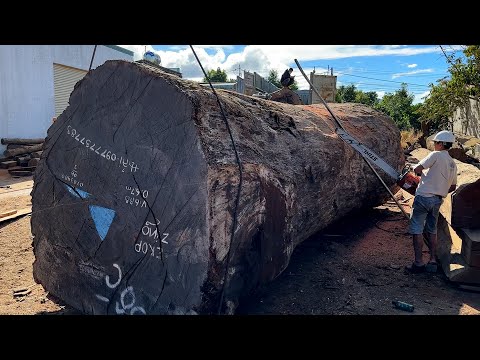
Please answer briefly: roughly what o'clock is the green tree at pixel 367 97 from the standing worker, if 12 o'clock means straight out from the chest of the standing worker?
The green tree is roughly at 1 o'clock from the standing worker.

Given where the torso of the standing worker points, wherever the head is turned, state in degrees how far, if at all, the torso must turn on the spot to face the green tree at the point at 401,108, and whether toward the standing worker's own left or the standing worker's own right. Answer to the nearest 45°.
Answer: approximately 45° to the standing worker's own right

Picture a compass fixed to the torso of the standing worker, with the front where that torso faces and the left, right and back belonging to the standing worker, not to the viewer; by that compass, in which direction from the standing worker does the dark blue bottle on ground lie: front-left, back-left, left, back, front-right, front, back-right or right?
back-left

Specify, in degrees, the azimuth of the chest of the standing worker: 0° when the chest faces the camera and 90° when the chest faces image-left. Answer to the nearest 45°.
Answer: approximately 135°

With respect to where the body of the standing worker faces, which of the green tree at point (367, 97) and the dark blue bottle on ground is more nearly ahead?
the green tree
